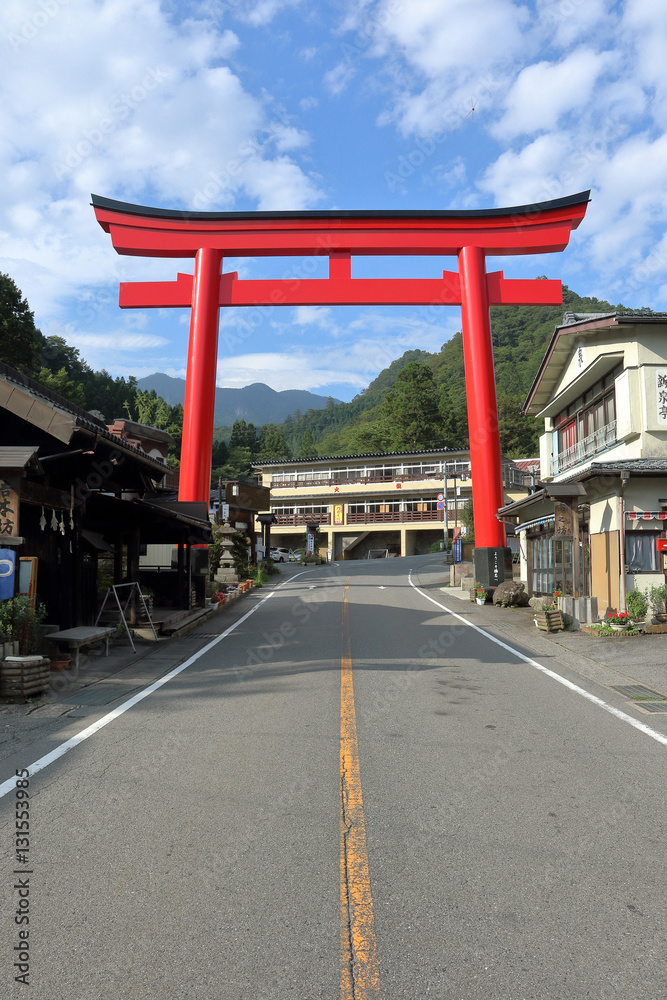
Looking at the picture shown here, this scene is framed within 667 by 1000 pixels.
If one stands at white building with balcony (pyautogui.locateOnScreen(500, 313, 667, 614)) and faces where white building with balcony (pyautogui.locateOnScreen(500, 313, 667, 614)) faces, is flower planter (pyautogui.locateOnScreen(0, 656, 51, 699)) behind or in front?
in front

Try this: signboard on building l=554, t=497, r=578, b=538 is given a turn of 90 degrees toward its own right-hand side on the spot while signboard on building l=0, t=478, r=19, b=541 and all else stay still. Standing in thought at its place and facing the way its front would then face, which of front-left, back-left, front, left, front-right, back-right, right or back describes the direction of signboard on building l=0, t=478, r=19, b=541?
front-left

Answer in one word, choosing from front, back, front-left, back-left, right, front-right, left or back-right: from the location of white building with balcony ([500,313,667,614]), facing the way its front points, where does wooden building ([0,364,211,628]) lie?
front

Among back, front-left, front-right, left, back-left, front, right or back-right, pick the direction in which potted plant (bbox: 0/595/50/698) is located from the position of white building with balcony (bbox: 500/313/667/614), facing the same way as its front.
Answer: front

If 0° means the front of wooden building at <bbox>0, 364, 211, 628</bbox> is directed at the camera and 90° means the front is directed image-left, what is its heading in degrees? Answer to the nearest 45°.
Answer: approximately 315°

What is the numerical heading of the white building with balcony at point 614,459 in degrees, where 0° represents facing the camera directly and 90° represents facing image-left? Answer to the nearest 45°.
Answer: approximately 45°

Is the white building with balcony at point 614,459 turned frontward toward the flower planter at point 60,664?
no

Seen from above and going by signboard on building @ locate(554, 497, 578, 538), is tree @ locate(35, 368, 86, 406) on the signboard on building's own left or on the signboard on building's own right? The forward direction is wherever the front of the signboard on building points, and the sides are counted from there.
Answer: on the signboard on building's own right

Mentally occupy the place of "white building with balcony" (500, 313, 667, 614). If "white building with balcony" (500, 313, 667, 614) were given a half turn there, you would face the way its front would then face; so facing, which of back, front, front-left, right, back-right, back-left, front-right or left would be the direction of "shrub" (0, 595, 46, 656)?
back

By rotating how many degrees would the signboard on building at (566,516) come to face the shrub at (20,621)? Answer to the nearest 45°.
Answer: approximately 45° to its right

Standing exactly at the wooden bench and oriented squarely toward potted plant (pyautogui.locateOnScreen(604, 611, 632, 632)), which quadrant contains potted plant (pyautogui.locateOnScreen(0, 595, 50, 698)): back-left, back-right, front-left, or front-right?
back-right

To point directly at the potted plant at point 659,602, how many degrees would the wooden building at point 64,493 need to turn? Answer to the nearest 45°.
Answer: approximately 45° to its left

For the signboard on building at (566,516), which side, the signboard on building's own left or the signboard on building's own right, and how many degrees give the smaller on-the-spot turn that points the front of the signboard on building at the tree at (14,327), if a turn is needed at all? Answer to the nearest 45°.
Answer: approximately 90° to the signboard on building's own right

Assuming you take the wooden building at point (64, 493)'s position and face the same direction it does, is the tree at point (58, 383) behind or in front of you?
behind
